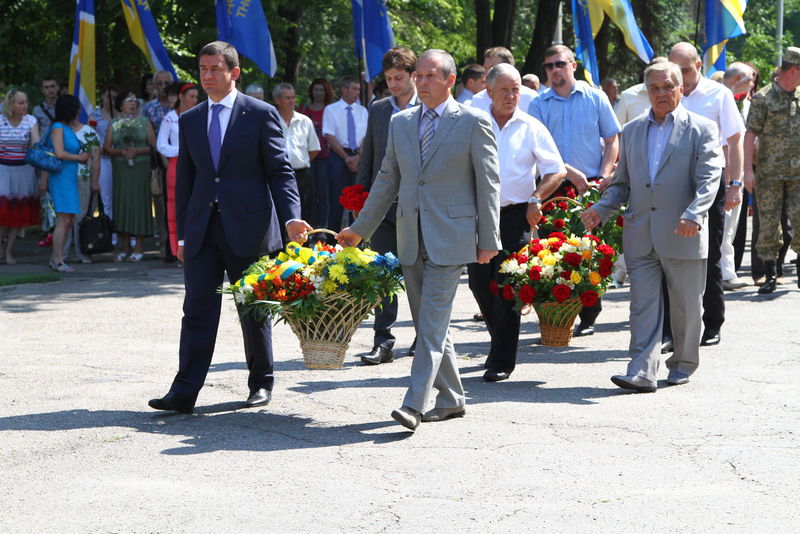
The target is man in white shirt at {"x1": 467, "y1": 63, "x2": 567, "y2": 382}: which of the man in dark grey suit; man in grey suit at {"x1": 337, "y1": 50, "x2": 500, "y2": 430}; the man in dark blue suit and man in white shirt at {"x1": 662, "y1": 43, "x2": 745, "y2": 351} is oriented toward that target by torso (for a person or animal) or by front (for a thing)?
man in white shirt at {"x1": 662, "y1": 43, "x2": 745, "y2": 351}

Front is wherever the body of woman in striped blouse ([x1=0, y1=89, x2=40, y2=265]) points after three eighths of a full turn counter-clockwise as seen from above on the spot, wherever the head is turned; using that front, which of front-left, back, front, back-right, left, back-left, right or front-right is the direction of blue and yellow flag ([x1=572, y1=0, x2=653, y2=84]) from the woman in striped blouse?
front-right

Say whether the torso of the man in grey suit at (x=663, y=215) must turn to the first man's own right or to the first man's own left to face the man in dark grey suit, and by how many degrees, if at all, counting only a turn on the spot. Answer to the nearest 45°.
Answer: approximately 45° to the first man's own right

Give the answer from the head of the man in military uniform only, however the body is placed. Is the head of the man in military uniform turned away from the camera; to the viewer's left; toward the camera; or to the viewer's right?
to the viewer's left

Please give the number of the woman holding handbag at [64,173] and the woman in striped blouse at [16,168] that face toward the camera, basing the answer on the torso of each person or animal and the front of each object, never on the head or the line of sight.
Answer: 1

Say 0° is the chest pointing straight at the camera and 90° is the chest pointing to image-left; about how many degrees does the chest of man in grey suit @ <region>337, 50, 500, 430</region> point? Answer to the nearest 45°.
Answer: approximately 45°

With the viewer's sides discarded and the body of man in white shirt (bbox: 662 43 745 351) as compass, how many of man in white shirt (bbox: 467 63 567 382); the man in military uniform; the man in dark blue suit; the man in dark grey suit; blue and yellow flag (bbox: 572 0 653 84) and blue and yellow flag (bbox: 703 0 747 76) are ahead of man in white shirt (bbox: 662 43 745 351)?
3
